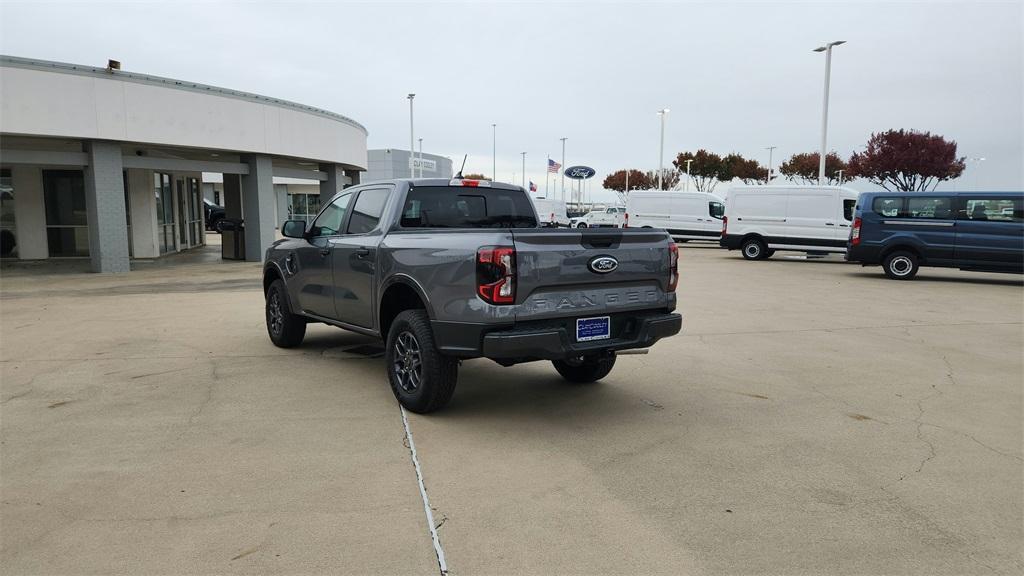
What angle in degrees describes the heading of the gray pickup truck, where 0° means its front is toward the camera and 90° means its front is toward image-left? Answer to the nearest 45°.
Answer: approximately 135°

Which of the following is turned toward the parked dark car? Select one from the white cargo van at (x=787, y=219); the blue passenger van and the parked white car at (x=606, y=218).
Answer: the parked white car

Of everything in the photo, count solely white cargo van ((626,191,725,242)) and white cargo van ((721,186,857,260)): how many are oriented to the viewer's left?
0

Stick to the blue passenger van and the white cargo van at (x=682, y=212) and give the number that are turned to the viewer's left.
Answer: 0

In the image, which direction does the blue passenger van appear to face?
to the viewer's right

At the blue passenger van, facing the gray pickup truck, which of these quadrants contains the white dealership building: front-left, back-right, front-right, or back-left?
front-right

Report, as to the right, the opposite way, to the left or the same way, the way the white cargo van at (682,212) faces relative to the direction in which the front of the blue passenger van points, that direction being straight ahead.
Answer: the same way

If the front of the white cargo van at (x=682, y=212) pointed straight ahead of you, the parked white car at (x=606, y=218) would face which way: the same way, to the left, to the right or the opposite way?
the opposite way

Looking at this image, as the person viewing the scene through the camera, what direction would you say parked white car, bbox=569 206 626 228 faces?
facing to the left of the viewer

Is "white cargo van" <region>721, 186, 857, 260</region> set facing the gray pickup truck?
no

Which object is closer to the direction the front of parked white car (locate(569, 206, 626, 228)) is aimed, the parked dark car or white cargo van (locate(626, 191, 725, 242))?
the parked dark car

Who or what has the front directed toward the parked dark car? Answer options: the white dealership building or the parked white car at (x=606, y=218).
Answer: the parked white car

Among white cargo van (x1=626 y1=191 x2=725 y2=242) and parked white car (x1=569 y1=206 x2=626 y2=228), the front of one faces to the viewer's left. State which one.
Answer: the parked white car

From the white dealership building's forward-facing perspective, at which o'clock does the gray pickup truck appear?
The gray pickup truck is roughly at 1 o'clock from the white dealership building.

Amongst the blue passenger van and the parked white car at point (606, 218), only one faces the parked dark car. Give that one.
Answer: the parked white car

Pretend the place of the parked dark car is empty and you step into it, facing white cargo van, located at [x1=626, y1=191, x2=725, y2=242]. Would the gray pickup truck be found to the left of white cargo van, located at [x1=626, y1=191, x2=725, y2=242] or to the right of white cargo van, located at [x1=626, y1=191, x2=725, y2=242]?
right

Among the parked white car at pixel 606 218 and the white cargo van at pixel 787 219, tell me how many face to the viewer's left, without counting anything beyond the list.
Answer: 1

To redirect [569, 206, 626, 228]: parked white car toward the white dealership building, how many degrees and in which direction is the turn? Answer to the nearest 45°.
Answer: approximately 45° to its left

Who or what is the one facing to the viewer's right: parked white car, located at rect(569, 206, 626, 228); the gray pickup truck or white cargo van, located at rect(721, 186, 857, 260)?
the white cargo van

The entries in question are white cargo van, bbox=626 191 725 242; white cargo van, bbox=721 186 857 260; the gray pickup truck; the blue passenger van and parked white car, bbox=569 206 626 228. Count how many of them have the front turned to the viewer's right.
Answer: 3

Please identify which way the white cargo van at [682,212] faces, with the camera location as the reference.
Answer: facing to the right of the viewer
